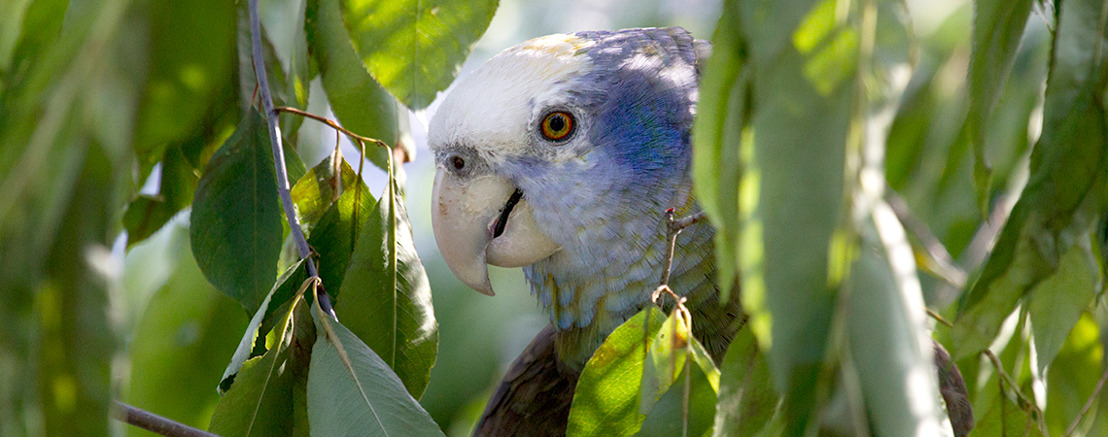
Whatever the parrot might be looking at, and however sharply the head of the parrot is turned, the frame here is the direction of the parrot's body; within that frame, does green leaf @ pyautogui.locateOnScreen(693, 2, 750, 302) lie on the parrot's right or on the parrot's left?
on the parrot's left

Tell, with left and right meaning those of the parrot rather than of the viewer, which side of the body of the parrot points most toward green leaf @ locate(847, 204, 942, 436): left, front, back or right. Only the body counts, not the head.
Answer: left
